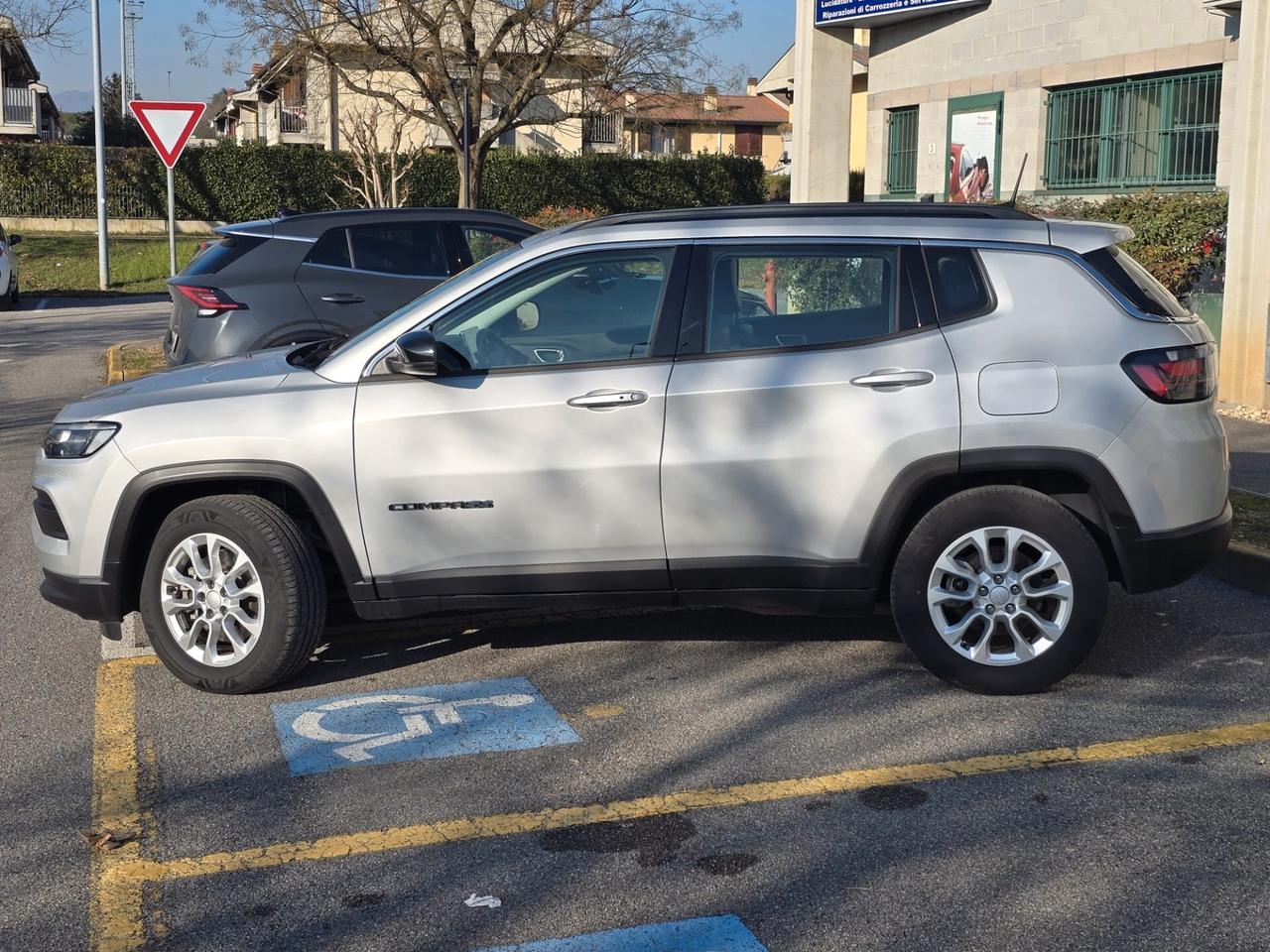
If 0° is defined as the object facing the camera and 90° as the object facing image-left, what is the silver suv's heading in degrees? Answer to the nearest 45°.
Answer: approximately 90°

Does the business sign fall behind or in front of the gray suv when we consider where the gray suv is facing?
in front

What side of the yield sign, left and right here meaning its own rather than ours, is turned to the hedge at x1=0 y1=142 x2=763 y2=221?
back

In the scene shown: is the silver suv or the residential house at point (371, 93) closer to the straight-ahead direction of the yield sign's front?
the silver suv

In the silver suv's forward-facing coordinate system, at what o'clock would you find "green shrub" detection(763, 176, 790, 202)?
The green shrub is roughly at 3 o'clock from the silver suv.

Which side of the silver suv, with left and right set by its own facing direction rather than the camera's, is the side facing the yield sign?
right

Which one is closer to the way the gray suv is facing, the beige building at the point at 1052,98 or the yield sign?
the beige building

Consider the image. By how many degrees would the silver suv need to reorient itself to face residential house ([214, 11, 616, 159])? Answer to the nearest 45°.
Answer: approximately 90° to its right

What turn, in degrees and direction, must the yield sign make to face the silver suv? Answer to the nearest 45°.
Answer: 0° — it already faces it

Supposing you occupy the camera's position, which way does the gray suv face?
facing away from the viewer and to the right of the viewer

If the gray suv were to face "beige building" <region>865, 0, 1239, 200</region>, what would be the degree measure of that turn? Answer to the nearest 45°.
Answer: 0° — it already faces it

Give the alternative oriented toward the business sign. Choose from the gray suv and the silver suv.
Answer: the gray suv

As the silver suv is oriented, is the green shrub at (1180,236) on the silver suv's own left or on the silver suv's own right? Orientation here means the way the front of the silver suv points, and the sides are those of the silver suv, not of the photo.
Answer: on the silver suv's own right

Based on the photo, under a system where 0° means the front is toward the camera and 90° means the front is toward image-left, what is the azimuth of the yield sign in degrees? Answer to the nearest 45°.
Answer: approximately 0°

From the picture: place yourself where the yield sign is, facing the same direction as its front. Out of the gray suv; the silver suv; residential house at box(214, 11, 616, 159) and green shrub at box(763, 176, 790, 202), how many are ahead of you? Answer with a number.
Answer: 2
